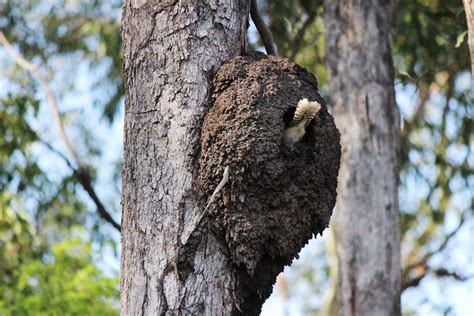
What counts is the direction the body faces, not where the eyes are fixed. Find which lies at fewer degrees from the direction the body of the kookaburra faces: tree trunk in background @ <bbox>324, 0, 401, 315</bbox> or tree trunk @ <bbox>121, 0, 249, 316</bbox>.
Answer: the tree trunk
